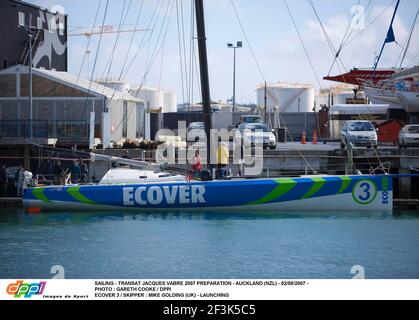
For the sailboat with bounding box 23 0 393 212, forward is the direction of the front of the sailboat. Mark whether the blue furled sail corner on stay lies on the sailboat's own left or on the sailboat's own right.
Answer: on the sailboat's own left

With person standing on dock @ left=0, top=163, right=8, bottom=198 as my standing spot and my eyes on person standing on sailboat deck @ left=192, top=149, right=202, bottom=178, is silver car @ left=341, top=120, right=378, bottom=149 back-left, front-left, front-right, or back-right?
front-left

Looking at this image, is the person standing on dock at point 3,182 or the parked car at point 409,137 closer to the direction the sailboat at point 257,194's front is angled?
the parked car

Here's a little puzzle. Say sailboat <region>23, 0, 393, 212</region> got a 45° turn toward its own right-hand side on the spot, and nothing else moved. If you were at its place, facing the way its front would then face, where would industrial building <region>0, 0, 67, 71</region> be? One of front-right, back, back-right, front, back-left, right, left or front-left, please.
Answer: back

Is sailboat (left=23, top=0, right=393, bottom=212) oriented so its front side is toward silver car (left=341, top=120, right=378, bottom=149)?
no

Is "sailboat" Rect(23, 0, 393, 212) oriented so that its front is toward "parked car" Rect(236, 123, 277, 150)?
no

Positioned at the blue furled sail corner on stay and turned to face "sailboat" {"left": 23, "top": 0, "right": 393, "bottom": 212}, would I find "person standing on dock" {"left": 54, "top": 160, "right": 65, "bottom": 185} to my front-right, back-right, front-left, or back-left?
front-right

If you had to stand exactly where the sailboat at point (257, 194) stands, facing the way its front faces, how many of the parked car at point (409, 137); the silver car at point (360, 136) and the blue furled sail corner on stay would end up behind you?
0

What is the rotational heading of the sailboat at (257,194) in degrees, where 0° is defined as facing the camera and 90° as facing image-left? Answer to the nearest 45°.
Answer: approximately 270°
